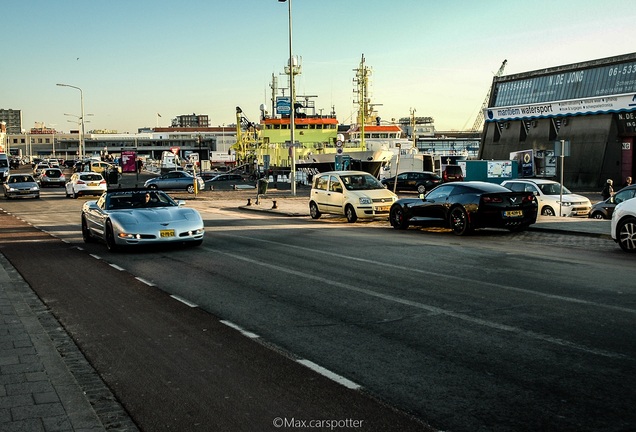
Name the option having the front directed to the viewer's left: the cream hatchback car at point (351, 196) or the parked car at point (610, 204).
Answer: the parked car

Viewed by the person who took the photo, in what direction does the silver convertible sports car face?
facing the viewer and to the right of the viewer

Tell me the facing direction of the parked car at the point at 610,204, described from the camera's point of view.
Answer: facing to the left of the viewer

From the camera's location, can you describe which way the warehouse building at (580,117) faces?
facing the viewer and to the left of the viewer

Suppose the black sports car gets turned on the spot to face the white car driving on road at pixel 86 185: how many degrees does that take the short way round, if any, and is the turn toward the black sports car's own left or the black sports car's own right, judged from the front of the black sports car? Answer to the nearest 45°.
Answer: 0° — it already faces it

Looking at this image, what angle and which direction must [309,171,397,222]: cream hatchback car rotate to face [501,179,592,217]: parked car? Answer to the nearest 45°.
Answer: approximately 45° to its left

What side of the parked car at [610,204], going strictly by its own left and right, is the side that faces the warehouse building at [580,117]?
right

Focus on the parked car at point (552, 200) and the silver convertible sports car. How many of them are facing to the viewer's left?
0

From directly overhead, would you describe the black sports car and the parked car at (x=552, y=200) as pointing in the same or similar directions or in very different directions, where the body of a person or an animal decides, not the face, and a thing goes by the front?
very different directions

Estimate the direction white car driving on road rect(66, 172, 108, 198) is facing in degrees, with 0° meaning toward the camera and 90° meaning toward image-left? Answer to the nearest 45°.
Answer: approximately 135°

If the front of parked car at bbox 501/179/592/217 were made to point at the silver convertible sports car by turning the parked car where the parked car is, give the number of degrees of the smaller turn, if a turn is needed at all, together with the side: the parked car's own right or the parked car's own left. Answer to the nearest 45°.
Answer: approximately 90° to the parked car's own right

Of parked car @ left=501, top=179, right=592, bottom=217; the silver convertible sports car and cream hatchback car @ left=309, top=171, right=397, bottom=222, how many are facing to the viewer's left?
0

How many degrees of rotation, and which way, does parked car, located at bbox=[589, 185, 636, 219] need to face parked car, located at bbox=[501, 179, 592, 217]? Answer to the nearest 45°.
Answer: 0° — it already faces it

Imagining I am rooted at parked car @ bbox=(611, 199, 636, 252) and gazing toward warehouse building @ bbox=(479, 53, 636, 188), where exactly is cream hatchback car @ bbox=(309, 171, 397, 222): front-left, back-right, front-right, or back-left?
front-left

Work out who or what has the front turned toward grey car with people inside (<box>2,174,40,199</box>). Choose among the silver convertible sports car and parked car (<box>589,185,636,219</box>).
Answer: parked car (<box>589,185,636,219</box>)
